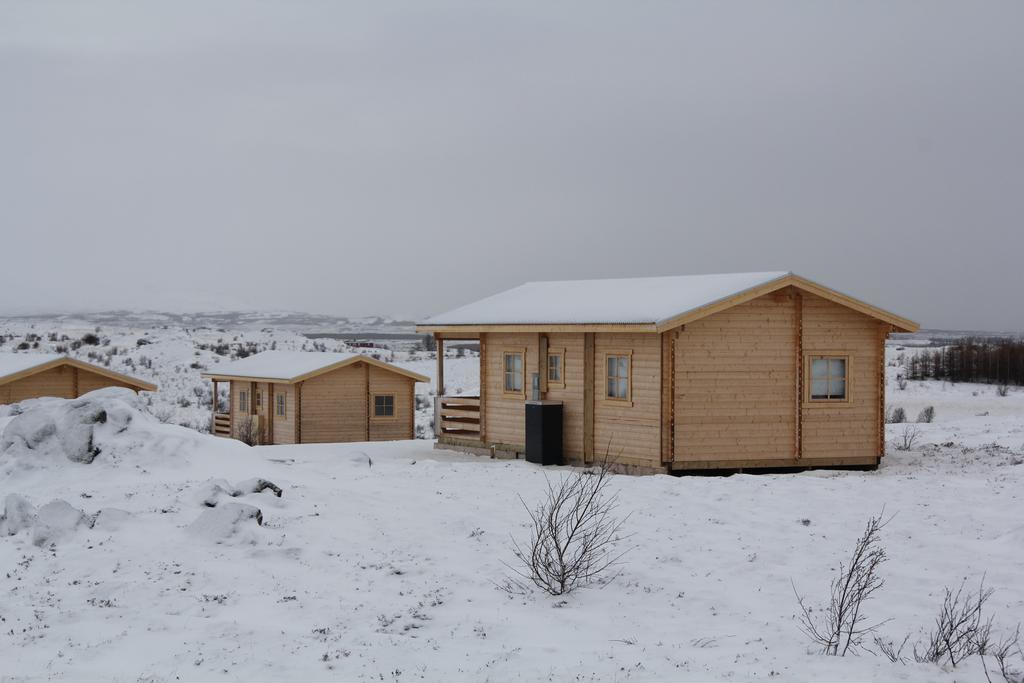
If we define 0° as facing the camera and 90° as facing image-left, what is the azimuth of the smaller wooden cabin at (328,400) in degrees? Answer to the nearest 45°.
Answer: approximately 135°

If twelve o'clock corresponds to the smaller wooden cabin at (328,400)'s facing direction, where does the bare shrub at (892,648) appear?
The bare shrub is roughly at 7 o'clock from the smaller wooden cabin.

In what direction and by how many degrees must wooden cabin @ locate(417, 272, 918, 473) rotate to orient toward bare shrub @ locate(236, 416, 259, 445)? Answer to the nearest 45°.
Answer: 0° — it already faces it

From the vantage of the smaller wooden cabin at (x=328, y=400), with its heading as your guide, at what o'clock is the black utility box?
The black utility box is roughly at 7 o'clock from the smaller wooden cabin.

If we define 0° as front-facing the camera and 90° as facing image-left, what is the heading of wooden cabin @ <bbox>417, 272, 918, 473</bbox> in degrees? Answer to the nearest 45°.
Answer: approximately 135°

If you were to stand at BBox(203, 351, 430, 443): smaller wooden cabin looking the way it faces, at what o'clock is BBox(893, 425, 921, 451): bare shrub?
The bare shrub is roughly at 6 o'clock from the smaller wooden cabin.

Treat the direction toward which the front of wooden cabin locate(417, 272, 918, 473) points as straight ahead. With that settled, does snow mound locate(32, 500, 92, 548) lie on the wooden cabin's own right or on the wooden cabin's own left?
on the wooden cabin's own left
